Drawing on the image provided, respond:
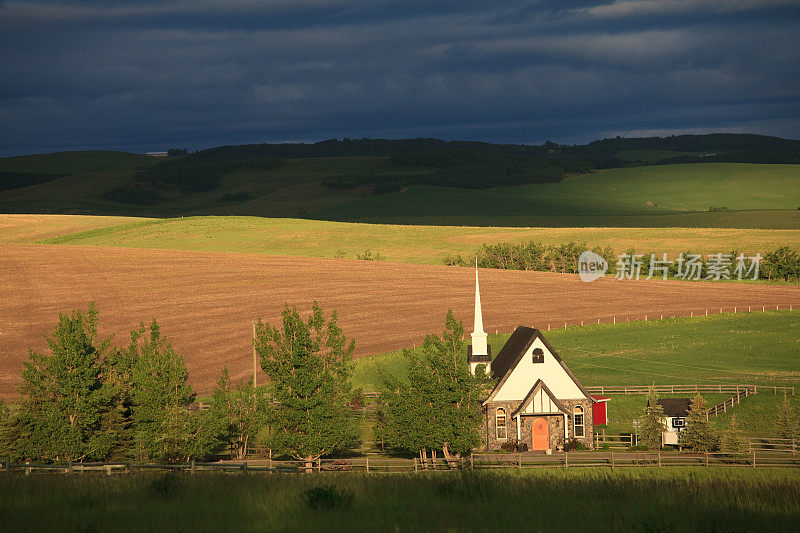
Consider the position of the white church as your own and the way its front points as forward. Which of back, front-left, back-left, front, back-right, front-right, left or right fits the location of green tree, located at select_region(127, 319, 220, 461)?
front-right

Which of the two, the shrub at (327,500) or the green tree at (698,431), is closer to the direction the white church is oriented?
the shrub

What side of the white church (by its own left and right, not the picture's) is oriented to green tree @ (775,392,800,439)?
left

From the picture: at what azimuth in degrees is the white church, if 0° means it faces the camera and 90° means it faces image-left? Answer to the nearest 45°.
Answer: approximately 0°

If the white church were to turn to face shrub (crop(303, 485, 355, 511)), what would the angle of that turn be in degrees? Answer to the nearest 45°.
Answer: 0° — it already faces it

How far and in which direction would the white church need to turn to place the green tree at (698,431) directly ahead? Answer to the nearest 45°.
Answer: approximately 45° to its left

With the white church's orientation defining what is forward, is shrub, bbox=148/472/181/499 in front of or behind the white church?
in front

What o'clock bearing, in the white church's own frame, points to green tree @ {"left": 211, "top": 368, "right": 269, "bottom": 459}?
The green tree is roughly at 2 o'clock from the white church.

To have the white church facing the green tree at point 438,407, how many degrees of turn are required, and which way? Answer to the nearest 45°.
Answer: approximately 45° to its right

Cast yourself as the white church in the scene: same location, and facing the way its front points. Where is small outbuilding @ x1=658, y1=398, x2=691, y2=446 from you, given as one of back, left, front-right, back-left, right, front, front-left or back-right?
left

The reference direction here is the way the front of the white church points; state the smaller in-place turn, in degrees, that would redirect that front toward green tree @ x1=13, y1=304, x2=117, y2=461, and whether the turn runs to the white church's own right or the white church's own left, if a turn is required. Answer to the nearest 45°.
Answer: approximately 45° to the white church's own right

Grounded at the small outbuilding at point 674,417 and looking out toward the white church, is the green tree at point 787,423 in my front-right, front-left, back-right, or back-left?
back-left
